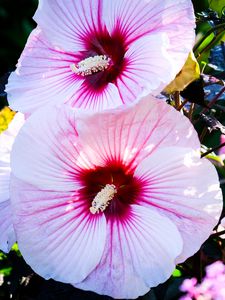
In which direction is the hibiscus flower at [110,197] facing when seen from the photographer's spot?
facing the viewer

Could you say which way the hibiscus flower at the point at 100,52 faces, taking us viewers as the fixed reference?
facing the viewer and to the left of the viewer

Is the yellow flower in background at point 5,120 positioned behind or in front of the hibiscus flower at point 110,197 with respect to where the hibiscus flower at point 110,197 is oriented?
behind

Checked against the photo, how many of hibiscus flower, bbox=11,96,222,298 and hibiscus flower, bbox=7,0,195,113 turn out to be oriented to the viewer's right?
0

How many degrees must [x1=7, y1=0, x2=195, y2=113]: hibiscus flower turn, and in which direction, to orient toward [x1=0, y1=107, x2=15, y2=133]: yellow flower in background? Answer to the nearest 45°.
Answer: approximately 90° to its right
